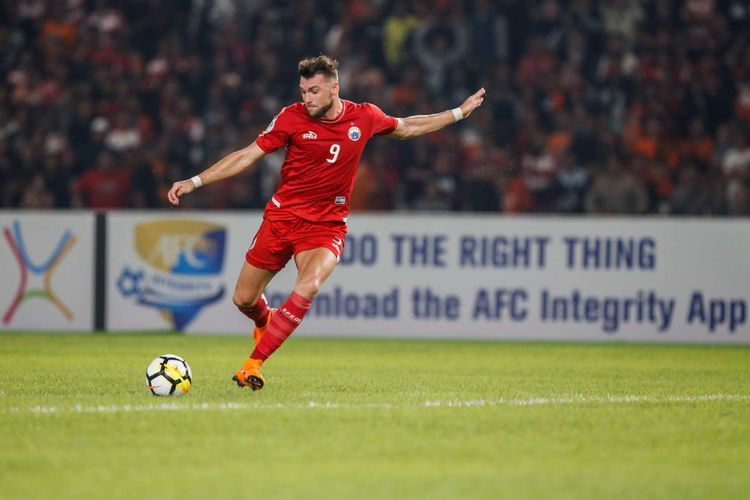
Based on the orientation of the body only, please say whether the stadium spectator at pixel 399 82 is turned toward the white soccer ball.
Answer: yes

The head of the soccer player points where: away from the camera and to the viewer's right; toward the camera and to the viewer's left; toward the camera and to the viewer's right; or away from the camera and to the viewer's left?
toward the camera and to the viewer's left

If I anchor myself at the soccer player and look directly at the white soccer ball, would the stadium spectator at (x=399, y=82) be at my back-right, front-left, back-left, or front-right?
back-right

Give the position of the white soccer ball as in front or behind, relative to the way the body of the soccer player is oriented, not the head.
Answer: in front

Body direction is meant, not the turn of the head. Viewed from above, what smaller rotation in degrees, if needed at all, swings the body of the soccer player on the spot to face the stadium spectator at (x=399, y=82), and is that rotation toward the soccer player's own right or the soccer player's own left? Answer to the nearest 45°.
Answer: approximately 180°
